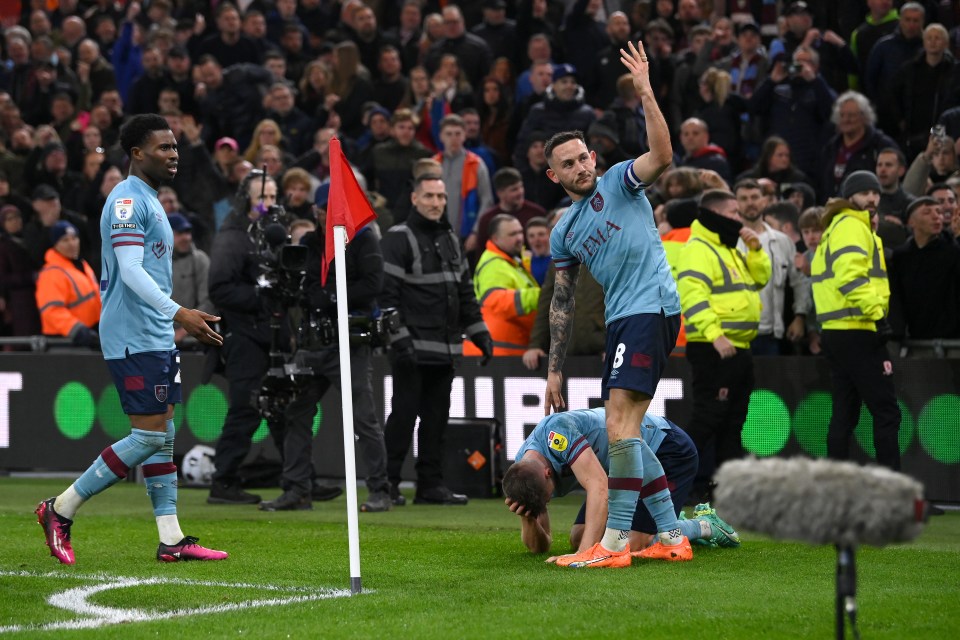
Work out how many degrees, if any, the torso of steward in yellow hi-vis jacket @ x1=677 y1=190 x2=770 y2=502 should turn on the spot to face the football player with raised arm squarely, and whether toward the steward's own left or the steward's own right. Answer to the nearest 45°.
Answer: approximately 45° to the steward's own right

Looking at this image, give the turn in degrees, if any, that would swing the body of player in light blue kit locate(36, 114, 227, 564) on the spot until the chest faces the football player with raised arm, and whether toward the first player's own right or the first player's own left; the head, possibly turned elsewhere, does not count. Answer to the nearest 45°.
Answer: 0° — they already face them

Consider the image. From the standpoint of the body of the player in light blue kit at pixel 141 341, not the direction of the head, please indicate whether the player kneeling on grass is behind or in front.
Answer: in front

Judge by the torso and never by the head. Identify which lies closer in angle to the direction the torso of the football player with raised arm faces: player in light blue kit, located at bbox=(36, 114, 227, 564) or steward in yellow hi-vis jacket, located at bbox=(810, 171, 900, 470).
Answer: the player in light blue kit

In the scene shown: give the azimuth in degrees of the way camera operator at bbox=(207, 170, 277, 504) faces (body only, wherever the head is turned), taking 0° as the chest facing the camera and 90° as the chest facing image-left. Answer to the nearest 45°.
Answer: approximately 270°
